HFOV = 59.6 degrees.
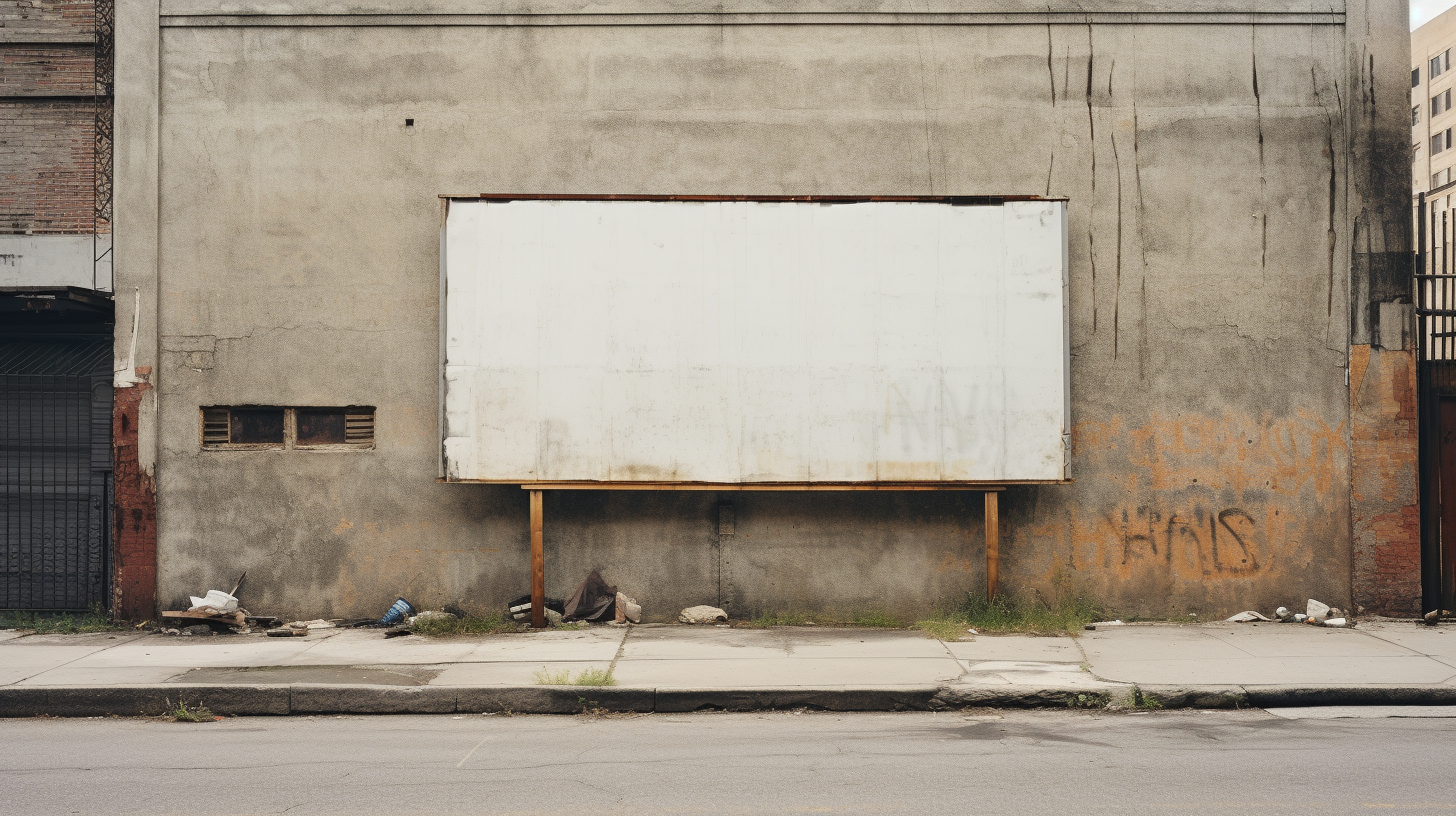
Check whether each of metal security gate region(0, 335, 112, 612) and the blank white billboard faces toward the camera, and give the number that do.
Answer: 2

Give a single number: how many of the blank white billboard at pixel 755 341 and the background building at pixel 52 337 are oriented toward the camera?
2

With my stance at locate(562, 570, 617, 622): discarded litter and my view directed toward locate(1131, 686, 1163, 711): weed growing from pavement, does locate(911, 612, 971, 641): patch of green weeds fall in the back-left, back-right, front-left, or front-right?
front-left

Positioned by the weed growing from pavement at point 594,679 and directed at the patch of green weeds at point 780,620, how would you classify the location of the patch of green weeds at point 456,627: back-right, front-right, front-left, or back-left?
front-left

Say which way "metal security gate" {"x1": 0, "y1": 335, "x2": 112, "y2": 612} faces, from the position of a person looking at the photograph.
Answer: facing the viewer

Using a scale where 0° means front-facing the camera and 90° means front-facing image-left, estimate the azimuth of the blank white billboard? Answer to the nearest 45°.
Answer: approximately 0°

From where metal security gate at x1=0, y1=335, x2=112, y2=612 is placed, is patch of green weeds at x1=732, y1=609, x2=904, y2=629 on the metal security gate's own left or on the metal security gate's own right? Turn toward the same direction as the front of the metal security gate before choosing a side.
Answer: on the metal security gate's own left

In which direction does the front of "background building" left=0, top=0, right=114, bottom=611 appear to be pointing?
toward the camera

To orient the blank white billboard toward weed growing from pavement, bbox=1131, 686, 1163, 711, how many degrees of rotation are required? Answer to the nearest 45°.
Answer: approximately 45° to its left

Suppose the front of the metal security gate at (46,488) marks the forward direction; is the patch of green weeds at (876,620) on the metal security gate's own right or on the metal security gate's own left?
on the metal security gate's own left

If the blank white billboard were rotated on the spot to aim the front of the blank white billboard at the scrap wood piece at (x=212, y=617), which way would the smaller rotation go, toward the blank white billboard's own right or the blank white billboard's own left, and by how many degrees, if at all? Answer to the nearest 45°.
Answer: approximately 90° to the blank white billboard's own right
